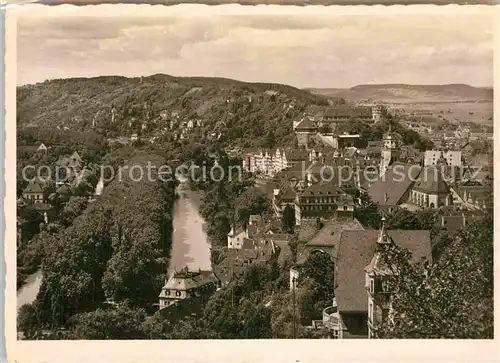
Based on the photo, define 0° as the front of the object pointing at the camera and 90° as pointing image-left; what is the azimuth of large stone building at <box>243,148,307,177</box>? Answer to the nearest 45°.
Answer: approximately 45°
